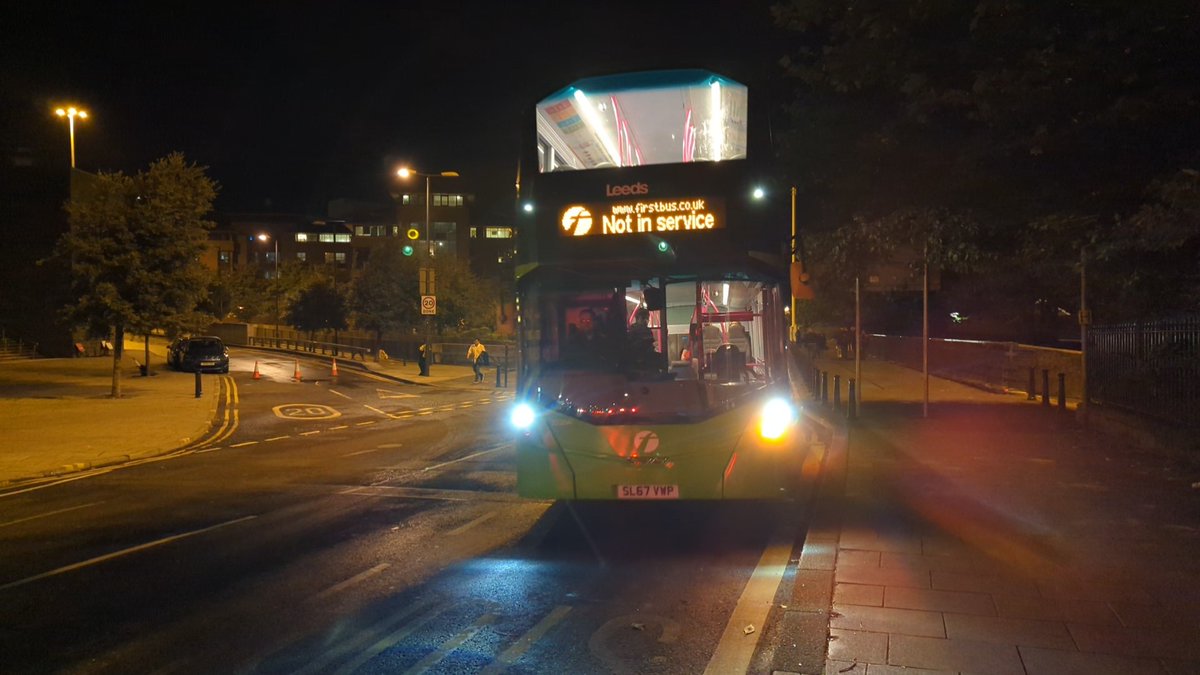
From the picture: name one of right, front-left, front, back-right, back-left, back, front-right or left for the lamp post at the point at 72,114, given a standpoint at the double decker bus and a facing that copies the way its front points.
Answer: back-right

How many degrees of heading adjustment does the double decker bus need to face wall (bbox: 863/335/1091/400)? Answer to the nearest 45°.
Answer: approximately 135° to its left

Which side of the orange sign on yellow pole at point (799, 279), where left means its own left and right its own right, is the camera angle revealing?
back

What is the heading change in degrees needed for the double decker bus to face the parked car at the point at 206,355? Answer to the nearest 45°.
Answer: approximately 135° to its right

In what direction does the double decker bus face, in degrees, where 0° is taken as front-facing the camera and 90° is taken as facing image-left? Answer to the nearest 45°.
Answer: approximately 0°

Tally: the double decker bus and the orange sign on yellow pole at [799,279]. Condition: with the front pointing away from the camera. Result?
1

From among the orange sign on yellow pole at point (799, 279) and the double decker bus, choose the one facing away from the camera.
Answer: the orange sign on yellow pole

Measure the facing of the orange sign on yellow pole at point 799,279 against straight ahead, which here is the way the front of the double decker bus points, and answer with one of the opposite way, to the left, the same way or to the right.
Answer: the opposite way
